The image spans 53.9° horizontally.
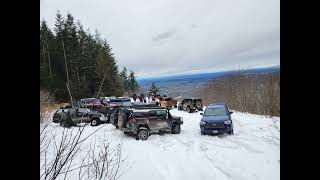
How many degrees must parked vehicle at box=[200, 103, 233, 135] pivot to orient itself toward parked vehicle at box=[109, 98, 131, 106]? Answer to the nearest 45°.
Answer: approximately 135° to its right

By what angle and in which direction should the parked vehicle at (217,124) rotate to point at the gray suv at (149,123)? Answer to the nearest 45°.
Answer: approximately 90° to its right

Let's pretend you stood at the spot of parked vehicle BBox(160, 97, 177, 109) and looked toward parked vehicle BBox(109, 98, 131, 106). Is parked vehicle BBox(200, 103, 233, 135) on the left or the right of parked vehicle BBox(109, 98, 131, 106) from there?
left

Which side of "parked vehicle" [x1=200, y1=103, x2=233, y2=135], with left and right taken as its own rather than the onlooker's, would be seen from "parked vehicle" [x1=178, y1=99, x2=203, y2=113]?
back

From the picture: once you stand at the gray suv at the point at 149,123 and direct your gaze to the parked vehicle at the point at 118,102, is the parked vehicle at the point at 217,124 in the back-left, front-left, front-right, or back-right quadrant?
back-right

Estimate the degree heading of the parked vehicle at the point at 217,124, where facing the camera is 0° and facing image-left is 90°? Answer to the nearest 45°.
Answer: approximately 0°

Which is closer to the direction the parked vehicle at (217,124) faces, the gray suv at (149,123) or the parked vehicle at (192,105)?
the gray suv

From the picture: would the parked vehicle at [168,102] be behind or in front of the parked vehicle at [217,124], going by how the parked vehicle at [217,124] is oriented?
behind
